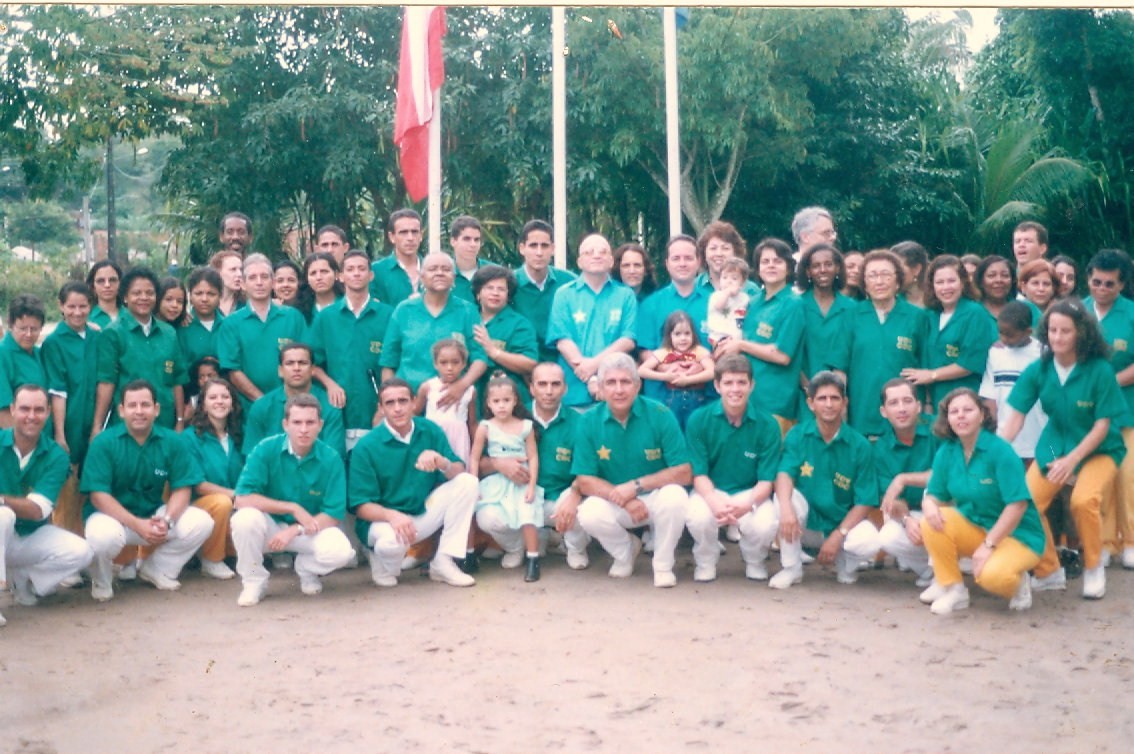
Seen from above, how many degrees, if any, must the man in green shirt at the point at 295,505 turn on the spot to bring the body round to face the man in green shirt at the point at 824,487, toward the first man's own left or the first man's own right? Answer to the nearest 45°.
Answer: approximately 90° to the first man's own left

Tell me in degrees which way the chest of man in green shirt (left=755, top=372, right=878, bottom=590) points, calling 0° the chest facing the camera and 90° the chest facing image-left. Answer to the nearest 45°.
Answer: approximately 0°

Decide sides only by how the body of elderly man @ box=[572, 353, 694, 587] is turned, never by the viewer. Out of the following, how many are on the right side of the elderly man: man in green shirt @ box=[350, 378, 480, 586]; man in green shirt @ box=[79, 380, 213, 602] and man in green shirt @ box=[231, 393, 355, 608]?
3

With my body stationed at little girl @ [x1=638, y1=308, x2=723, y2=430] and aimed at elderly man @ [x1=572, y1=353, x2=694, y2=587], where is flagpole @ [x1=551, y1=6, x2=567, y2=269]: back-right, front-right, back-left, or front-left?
back-right

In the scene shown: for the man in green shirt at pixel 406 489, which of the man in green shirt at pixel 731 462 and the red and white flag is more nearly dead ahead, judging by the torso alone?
the man in green shirt

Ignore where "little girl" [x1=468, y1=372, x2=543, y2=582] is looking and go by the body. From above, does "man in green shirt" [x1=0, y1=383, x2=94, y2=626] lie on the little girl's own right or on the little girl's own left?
on the little girl's own right

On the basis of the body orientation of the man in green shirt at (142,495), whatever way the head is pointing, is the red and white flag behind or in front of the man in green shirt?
behind
